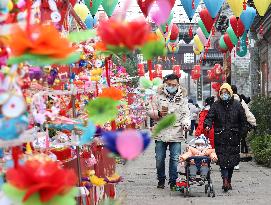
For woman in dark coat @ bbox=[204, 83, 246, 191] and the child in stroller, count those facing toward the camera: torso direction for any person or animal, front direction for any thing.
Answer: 2

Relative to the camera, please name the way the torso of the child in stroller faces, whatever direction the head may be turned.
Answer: toward the camera

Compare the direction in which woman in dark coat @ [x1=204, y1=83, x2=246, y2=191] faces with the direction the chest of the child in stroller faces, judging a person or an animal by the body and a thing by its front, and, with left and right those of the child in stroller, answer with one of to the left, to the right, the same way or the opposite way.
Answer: the same way

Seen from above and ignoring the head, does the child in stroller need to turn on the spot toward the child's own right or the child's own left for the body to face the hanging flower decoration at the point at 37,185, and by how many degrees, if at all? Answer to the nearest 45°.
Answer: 0° — they already face it

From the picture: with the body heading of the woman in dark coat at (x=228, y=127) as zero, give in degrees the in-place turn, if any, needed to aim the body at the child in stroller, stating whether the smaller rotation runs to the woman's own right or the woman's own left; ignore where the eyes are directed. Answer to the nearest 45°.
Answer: approximately 45° to the woman's own right

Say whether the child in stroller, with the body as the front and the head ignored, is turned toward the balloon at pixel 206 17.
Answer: no
